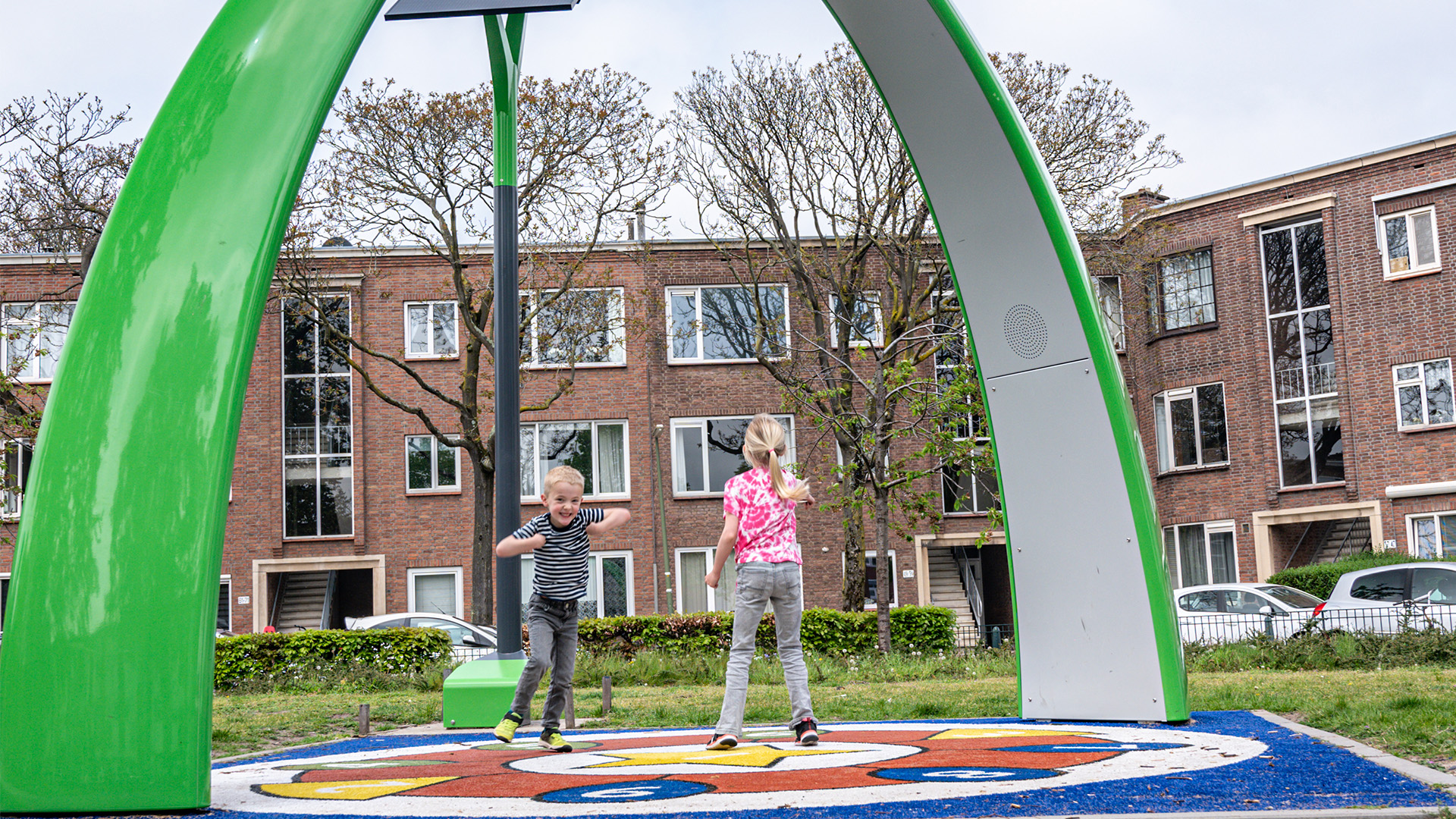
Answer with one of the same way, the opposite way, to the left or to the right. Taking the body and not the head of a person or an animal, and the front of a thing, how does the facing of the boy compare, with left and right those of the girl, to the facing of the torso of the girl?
the opposite way

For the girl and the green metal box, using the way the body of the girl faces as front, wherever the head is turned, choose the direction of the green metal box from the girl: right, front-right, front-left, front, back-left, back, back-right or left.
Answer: front-left

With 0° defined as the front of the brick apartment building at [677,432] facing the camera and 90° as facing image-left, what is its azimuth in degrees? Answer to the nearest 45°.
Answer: approximately 0°

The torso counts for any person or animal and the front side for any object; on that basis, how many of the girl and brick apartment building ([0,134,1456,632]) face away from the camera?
1

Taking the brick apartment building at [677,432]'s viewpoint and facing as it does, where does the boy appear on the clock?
The boy is roughly at 12 o'clock from the brick apartment building.

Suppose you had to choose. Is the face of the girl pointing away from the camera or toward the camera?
away from the camera

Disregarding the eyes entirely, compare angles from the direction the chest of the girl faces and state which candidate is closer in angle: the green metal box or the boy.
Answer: the green metal box

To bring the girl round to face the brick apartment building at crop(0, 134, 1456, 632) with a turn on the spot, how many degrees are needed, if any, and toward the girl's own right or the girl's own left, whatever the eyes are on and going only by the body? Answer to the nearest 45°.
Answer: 0° — they already face it

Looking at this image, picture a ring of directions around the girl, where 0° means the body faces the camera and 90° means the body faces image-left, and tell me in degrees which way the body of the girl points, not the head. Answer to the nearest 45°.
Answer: approximately 180°
